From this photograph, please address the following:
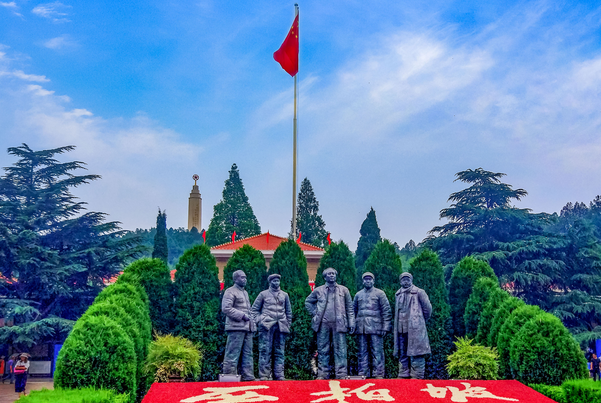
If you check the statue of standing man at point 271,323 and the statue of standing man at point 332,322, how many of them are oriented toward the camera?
2

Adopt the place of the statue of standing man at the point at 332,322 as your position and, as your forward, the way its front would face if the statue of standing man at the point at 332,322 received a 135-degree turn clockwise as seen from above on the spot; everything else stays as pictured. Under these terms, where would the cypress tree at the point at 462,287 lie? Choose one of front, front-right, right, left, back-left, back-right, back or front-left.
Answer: right

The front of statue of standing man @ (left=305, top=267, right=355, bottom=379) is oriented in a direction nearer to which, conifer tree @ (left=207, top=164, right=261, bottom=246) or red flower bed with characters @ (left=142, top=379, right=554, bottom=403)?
the red flower bed with characters

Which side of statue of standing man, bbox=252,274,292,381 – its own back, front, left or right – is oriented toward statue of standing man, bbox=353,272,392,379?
left

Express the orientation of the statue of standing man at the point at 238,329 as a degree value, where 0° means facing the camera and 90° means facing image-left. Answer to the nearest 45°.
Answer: approximately 315°

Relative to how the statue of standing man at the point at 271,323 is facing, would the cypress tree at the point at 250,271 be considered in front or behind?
behind

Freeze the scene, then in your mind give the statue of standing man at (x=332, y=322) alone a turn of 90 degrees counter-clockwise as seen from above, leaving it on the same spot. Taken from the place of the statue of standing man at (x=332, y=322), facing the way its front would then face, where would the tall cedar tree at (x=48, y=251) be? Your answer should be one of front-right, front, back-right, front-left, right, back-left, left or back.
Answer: back-left

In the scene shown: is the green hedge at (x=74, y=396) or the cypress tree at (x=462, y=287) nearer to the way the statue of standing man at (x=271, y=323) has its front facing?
the green hedge

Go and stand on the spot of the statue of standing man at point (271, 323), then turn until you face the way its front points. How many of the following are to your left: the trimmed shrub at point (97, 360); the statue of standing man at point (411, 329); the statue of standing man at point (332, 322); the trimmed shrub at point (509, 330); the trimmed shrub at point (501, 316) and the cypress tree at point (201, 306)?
4
